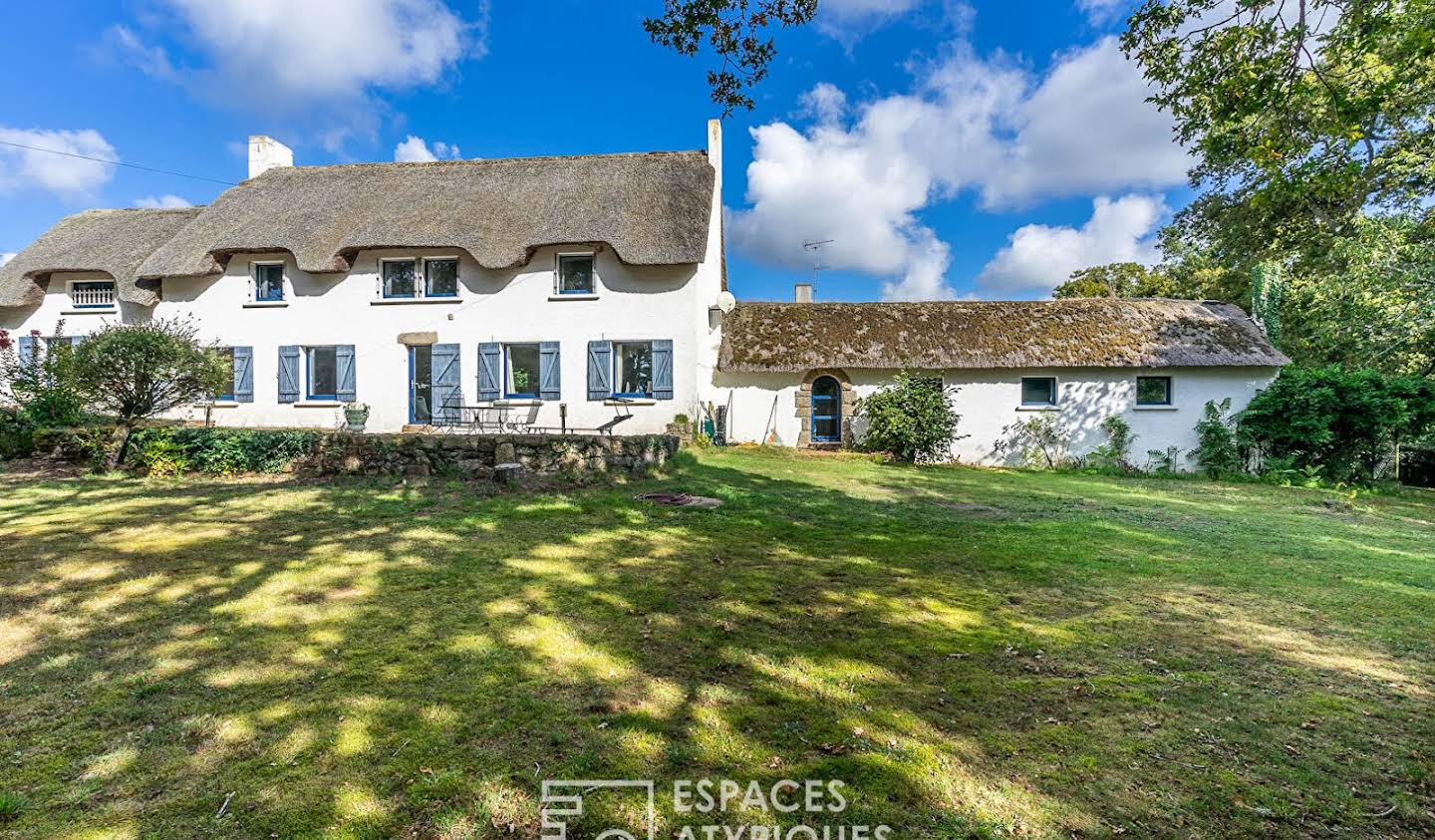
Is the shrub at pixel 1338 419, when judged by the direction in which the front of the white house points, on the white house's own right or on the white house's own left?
on the white house's own left

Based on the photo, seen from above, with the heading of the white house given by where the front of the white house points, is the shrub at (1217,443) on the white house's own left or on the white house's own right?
on the white house's own left

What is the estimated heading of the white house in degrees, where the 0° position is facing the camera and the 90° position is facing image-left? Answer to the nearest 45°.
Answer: approximately 0°

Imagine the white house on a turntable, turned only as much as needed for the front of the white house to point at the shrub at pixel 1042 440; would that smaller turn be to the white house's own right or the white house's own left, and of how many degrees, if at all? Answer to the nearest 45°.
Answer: approximately 90° to the white house's own left

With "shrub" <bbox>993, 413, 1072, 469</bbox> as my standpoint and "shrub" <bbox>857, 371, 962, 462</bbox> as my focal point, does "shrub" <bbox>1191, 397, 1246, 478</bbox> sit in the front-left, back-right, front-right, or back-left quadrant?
back-left

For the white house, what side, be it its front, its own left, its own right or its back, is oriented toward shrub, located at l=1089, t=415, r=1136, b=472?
left

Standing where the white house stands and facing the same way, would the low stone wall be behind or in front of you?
in front
